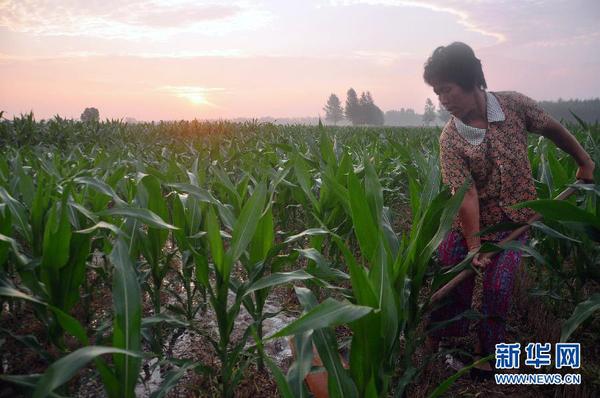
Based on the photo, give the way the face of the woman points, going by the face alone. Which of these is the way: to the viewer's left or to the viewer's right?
to the viewer's left

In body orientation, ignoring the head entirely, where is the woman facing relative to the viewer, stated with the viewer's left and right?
facing the viewer and to the left of the viewer
